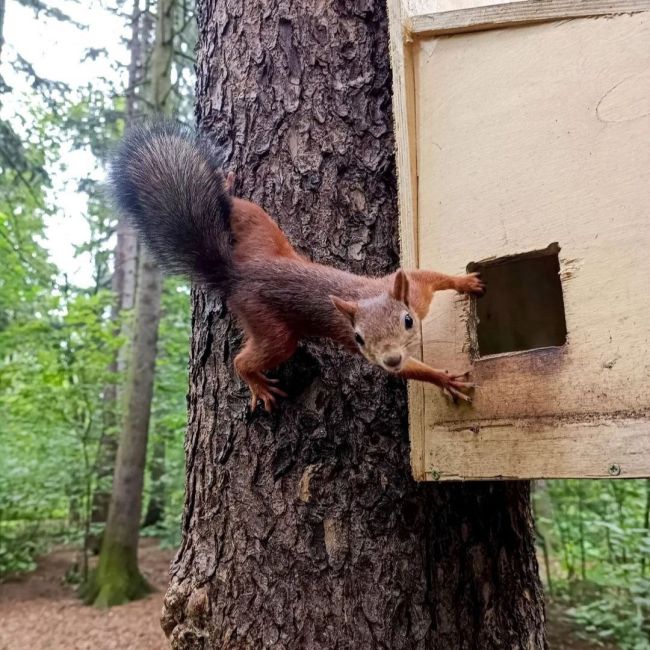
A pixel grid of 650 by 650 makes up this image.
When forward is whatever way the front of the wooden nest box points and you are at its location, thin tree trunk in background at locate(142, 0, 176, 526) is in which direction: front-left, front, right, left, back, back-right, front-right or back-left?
back-right

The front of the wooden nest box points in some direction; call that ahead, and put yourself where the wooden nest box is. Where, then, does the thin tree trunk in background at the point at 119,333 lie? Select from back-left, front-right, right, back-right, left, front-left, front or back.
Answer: back-right

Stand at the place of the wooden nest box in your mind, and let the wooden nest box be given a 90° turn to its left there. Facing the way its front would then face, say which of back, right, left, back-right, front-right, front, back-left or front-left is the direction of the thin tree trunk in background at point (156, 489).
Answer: back-left

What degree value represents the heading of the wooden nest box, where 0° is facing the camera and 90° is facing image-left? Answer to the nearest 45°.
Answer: approximately 0°

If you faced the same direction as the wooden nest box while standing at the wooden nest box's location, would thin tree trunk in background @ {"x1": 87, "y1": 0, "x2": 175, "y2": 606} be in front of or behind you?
behind
